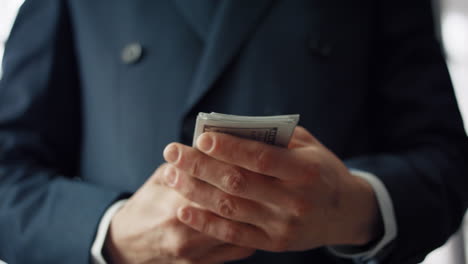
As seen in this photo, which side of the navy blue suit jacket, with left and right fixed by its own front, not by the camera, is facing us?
front
